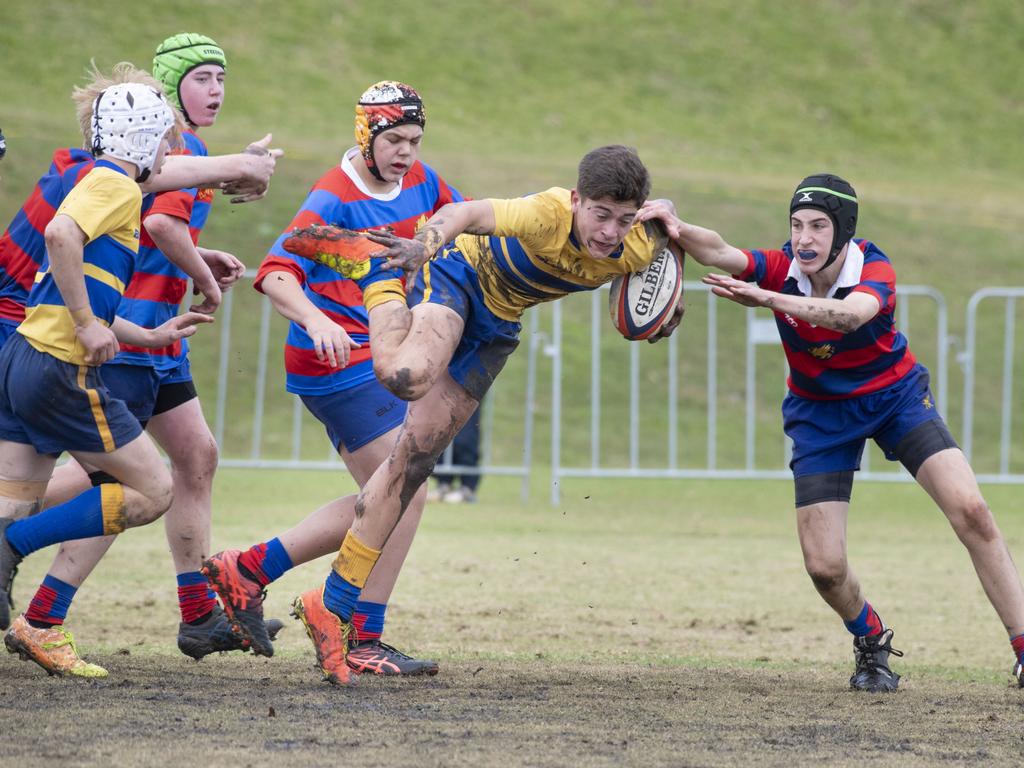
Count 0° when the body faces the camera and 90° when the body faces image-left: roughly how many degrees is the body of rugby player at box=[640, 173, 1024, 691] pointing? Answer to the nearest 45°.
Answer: approximately 45°

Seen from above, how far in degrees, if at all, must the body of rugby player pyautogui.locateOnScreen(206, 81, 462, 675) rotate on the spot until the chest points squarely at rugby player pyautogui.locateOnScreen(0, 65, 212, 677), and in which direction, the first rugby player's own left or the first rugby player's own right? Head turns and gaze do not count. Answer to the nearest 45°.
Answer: approximately 90° to the first rugby player's own right

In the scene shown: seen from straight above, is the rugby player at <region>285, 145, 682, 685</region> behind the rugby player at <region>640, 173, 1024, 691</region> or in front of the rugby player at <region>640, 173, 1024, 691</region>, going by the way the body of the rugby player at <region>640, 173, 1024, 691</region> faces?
in front

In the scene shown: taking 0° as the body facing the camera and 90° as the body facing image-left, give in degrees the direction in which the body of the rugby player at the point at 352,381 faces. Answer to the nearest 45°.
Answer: approximately 315°

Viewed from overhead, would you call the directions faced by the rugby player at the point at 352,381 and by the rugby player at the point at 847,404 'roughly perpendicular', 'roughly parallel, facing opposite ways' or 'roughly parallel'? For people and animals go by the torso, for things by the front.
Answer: roughly perpendicular

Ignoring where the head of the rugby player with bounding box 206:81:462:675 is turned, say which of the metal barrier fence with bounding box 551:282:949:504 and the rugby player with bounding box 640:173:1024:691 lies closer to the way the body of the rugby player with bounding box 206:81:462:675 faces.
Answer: the rugby player

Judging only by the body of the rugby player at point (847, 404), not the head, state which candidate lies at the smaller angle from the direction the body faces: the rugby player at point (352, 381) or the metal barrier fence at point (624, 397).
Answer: the rugby player

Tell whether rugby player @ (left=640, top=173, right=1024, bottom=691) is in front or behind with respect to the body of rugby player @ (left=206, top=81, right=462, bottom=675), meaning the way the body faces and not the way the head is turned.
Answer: in front

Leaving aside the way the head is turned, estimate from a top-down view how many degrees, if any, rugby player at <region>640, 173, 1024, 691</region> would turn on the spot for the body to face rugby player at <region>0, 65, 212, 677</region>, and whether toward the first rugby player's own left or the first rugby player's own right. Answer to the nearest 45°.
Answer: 0° — they already face them

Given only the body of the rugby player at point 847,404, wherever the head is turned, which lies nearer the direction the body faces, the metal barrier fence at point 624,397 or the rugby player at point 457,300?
the rugby player

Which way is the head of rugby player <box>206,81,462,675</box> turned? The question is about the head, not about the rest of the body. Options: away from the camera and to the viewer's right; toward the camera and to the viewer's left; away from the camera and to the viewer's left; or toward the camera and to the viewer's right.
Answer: toward the camera and to the viewer's right

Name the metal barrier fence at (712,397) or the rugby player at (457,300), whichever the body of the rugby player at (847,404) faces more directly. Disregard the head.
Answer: the rugby player
